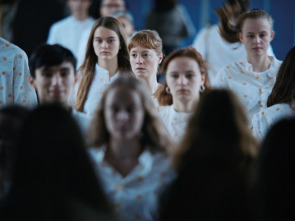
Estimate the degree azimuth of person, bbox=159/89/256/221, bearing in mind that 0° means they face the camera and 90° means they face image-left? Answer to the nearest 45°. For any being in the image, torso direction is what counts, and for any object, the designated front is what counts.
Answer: approximately 180°
